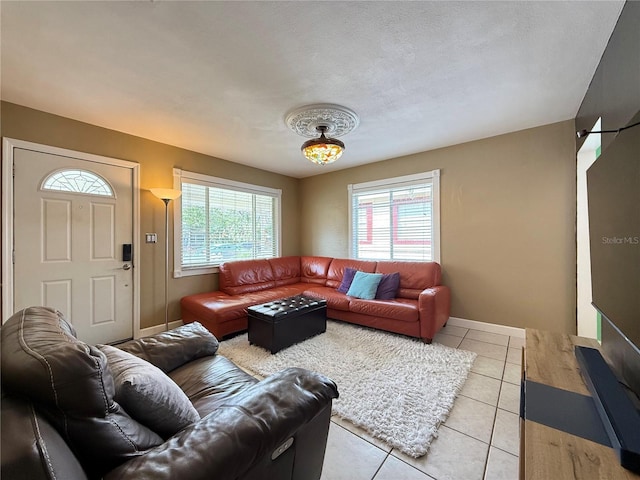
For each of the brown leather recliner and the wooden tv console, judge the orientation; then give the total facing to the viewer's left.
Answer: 1

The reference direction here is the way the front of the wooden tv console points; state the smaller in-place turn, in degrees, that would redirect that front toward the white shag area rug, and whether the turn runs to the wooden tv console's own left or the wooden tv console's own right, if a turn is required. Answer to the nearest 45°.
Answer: approximately 45° to the wooden tv console's own right

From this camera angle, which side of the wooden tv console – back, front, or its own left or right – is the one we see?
left

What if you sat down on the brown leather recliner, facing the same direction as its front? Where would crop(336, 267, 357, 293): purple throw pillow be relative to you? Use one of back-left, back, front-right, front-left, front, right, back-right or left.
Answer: front

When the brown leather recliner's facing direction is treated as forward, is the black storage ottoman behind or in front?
in front

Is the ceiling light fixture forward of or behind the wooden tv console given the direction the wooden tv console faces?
forward

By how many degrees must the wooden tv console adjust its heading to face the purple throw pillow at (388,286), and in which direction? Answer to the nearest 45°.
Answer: approximately 45° to its right

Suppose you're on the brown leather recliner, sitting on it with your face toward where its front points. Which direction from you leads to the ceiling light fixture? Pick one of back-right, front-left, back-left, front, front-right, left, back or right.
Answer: front

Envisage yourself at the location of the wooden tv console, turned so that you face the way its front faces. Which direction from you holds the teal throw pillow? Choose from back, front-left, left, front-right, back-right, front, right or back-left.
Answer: front-right

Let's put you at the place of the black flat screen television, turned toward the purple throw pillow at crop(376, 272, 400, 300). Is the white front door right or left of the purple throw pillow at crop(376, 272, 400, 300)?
left

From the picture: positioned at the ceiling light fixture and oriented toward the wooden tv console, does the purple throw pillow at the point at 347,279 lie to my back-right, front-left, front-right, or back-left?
back-left

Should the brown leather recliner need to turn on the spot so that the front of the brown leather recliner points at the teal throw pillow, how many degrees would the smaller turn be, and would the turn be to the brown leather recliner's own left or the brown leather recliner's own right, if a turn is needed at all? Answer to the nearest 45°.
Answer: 0° — it already faces it

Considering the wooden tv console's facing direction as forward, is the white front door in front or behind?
in front

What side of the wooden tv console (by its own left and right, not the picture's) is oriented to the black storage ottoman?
front

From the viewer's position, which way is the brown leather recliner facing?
facing away from the viewer and to the right of the viewer
